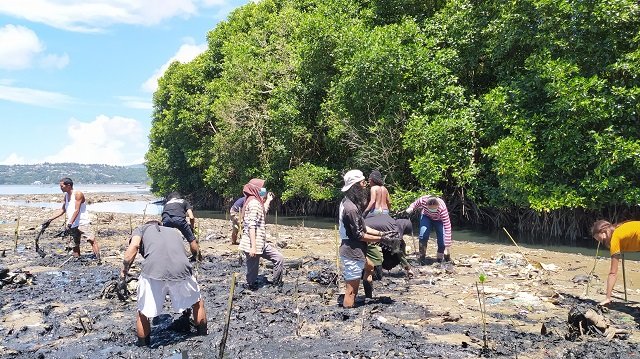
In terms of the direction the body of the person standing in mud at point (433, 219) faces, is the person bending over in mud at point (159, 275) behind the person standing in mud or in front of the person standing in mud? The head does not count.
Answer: in front

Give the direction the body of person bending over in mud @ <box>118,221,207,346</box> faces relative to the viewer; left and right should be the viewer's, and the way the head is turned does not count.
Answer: facing away from the viewer and to the left of the viewer

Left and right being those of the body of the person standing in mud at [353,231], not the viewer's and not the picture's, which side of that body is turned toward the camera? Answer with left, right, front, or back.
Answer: right

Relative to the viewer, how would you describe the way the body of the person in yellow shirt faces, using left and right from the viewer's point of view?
facing to the left of the viewer

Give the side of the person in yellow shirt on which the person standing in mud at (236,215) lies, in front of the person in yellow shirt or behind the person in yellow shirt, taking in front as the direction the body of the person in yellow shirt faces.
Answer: in front

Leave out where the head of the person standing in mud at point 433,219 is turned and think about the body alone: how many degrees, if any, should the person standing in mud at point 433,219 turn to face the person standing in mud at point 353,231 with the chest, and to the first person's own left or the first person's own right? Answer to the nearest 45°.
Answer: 0° — they already face them

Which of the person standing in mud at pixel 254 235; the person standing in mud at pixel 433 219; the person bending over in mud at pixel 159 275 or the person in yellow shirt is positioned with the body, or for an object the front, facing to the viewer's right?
the person standing in mud at pixel 254 235

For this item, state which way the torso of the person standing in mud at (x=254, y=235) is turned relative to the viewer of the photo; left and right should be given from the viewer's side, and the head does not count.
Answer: facing to the right of the viewer

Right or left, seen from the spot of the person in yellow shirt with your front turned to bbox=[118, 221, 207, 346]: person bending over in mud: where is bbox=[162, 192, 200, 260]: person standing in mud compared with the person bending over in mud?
right

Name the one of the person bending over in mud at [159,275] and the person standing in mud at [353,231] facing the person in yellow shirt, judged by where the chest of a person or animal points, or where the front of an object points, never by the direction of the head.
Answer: the person standing in mud
